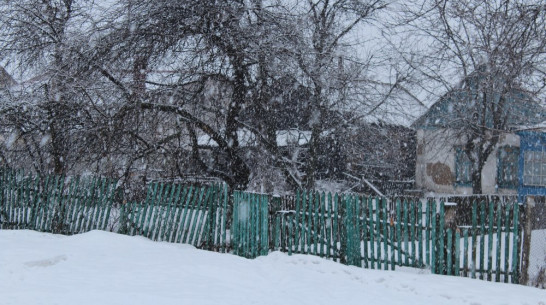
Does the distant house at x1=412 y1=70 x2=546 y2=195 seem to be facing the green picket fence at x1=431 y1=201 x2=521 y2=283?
yes

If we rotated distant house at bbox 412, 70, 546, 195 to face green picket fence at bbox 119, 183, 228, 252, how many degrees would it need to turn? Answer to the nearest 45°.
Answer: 0° — it already faces it

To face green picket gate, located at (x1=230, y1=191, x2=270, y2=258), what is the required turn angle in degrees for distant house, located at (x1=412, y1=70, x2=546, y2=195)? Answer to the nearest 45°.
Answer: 0° — it already faces it

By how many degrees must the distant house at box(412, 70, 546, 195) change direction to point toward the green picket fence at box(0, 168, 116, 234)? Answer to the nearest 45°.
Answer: approximately 45° to its right

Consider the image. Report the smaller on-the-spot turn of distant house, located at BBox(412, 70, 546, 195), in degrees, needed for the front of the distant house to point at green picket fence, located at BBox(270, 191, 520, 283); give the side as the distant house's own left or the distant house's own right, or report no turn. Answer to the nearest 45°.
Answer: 0° — it already faces it

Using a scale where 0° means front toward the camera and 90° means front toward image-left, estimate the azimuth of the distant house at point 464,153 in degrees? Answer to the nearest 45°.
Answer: approximately 0°
